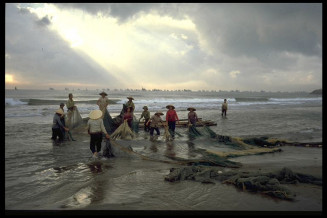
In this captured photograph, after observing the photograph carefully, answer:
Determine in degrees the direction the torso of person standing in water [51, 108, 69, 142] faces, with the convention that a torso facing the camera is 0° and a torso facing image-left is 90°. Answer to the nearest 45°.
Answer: approximately 270°

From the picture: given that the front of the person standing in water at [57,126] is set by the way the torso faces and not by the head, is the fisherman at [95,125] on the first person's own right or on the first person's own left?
on the first person's own right

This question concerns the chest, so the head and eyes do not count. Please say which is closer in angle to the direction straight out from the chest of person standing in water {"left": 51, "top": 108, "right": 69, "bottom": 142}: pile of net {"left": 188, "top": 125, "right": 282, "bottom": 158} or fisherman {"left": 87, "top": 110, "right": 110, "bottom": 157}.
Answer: the pile of net

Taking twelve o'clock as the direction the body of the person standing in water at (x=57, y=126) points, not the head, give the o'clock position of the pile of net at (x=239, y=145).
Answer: The pile of net is roughly at 1 o'clock from the person standing in water.
